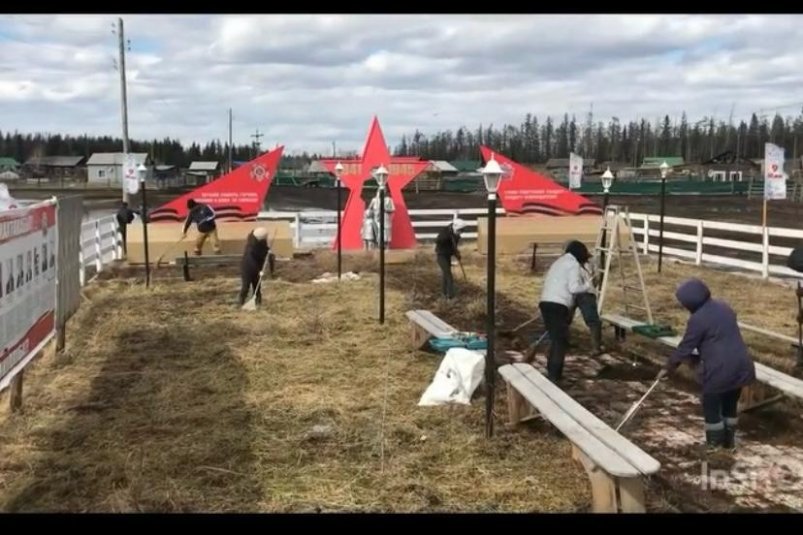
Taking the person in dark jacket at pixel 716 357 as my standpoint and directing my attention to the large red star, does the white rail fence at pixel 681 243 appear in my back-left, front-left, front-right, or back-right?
front-right

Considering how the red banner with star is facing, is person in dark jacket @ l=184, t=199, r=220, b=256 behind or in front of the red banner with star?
in front

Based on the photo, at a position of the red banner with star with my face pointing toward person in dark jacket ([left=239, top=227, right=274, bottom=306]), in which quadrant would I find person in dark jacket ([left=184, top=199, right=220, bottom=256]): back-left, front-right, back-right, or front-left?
front-right

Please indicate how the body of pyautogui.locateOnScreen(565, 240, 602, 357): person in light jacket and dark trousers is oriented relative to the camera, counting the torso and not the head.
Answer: to the viewer's right

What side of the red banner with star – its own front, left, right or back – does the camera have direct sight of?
front

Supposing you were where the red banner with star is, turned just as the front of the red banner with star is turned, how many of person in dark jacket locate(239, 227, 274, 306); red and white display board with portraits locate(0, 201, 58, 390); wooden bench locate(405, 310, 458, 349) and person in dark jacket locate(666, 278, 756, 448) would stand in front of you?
4

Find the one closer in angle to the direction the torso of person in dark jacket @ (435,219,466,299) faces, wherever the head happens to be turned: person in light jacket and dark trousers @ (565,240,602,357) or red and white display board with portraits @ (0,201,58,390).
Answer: the person in light jacket and dark trousers

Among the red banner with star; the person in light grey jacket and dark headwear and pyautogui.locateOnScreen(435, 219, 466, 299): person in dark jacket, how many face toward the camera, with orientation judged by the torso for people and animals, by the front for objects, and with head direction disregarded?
1
